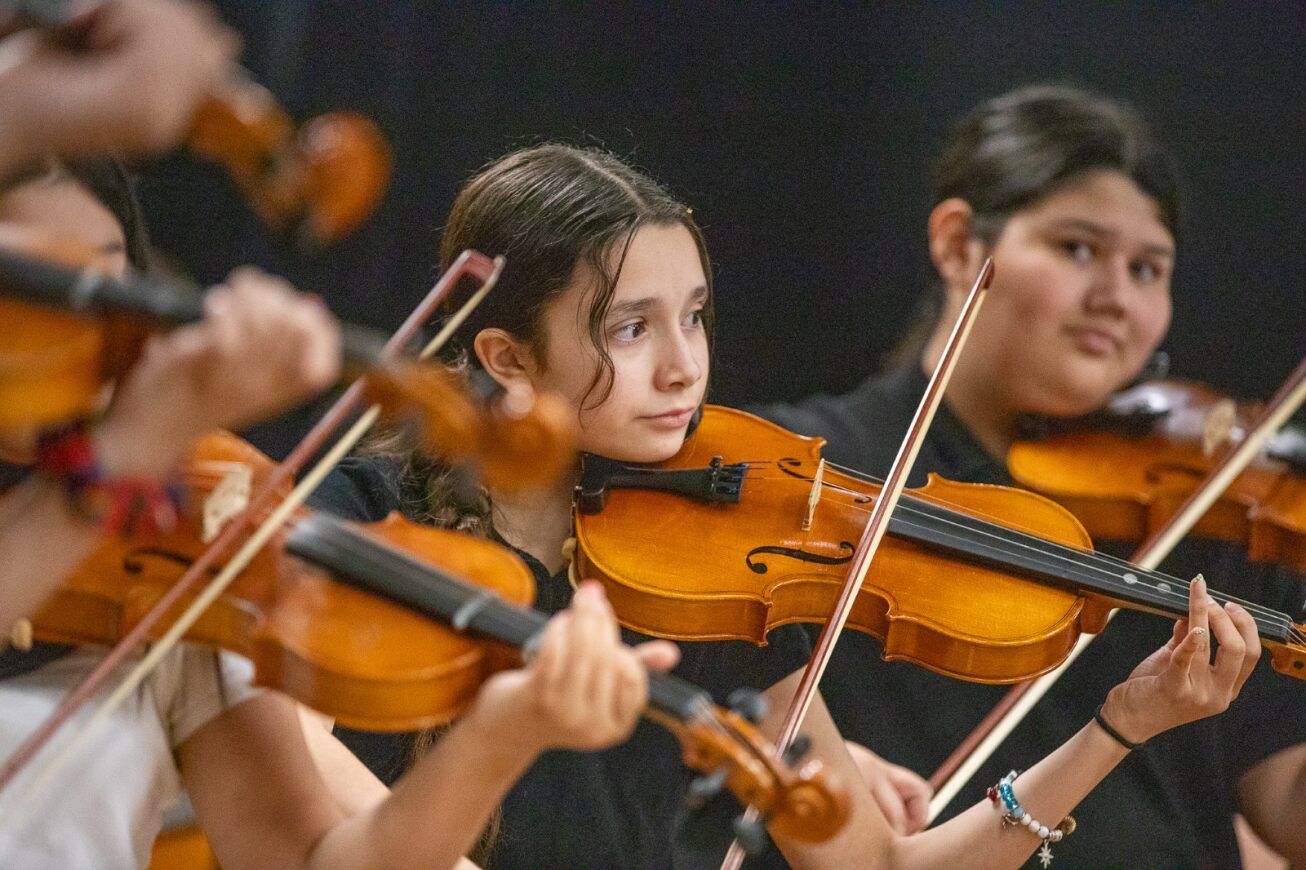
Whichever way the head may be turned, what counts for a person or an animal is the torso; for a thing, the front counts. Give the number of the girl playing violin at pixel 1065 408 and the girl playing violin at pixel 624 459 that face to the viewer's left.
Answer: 0

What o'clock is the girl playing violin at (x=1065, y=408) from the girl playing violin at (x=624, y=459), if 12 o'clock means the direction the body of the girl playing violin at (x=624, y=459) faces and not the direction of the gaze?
the girl playing violin at (x=1065, y=408) is roughly at 9 o'clock from the girl playing violin at (x=624, y=459).

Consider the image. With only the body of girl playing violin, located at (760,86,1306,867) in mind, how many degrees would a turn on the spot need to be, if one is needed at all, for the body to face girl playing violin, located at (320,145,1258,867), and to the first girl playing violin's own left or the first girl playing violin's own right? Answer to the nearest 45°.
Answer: approximately 90° to the first girl playing violin's own right
